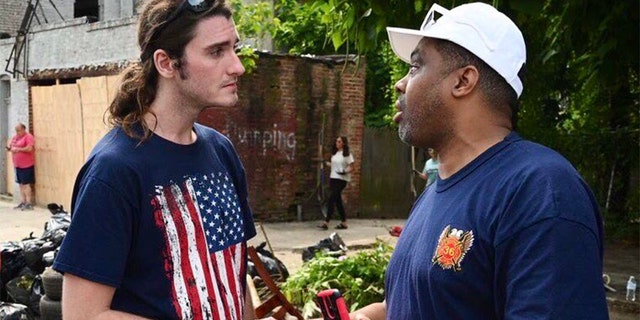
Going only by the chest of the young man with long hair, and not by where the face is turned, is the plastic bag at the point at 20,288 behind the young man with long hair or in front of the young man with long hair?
behind

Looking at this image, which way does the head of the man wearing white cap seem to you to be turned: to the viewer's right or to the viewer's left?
to the viewer's left

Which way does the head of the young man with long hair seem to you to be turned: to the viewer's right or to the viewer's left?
to the viewer's right

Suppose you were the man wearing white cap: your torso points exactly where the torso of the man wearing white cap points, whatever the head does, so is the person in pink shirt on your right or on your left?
on your right

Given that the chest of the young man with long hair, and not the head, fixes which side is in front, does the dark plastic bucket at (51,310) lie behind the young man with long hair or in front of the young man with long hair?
behind

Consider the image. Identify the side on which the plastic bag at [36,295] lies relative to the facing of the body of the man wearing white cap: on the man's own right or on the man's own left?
on the man's own right

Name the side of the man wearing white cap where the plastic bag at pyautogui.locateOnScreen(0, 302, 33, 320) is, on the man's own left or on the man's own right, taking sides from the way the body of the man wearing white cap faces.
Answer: on the man's own right

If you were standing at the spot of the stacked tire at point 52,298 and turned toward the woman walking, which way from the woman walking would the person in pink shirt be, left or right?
left
